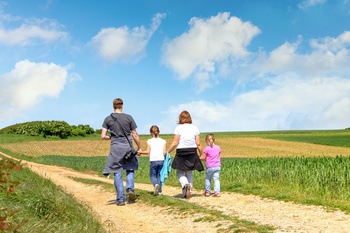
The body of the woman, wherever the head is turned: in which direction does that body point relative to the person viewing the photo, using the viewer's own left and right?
facing away from the viewer

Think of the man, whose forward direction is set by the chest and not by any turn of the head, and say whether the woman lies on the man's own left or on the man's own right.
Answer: on the man's own right

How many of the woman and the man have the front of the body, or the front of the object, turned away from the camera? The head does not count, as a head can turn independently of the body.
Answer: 2

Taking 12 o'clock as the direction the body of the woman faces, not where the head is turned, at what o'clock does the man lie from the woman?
The man is roughly at 8 o'clock from the woman.

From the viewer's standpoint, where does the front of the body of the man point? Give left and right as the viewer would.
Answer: facing away from the viewer
